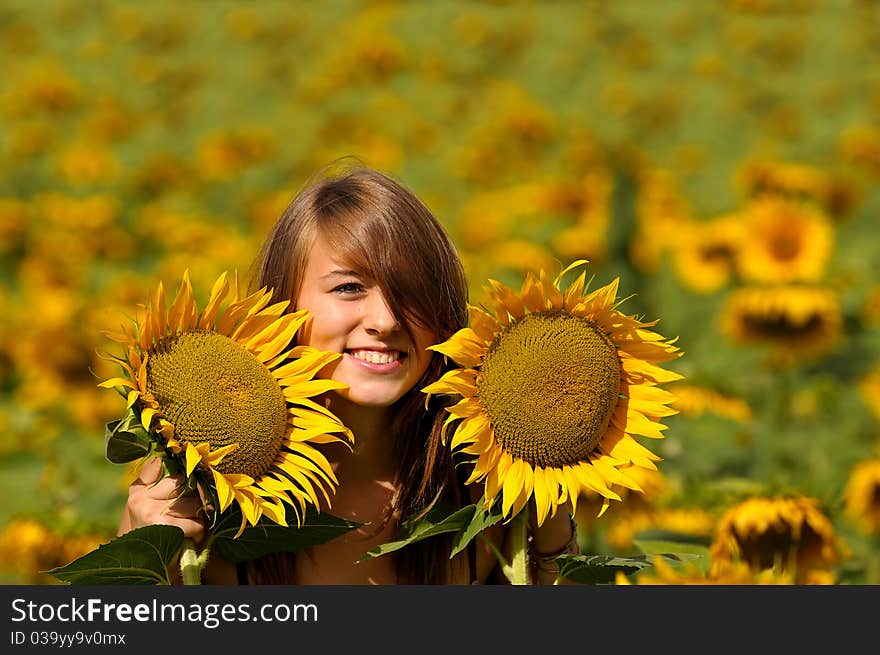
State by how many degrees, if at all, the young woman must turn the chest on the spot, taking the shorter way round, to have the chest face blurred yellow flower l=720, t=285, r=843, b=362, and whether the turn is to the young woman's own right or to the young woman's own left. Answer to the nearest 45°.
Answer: approximately 135° to the young woman's own left

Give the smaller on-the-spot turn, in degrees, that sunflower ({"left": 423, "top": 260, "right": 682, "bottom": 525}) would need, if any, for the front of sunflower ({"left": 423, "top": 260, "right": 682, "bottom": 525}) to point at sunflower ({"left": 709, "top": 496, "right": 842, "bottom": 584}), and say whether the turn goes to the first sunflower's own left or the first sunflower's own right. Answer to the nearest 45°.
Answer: approximately 135° to the first sunflower's own left

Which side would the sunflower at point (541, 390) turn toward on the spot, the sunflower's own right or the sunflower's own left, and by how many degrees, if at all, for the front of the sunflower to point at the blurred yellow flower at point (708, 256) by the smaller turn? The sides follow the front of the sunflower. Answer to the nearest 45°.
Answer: approximately 180°

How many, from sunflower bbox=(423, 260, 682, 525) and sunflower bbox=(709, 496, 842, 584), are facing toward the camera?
2

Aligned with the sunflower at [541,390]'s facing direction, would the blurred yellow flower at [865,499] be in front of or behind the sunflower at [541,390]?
behind

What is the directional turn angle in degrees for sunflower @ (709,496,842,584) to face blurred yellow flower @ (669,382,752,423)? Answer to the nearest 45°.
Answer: approximately 180°

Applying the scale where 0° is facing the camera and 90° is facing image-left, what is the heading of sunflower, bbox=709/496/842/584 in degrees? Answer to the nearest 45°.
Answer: approximately 0°

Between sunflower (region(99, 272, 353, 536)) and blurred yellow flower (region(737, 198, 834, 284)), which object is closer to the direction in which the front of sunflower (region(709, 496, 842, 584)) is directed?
the sunflower
